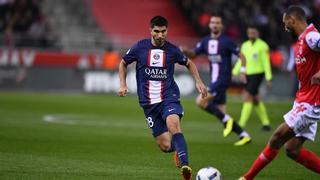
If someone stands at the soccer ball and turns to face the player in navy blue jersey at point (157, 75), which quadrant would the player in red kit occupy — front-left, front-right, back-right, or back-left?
back-right

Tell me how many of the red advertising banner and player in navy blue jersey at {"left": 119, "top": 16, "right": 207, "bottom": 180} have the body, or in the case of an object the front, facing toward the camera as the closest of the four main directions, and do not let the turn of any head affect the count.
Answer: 2

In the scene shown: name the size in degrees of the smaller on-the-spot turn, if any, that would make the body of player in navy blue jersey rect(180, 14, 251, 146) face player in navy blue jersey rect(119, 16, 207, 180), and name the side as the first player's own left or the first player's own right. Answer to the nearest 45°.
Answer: approximately 45° to the first player's own left

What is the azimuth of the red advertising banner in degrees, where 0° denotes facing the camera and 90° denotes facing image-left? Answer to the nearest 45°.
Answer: approximately 0°

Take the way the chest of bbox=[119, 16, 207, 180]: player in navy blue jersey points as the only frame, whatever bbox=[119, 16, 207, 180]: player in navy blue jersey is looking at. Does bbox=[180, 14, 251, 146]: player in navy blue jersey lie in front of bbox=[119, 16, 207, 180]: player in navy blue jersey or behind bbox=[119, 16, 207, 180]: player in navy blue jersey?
behind
